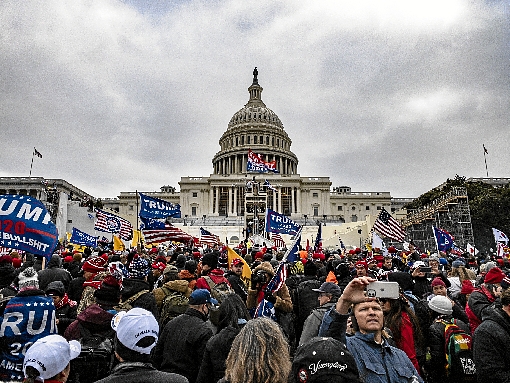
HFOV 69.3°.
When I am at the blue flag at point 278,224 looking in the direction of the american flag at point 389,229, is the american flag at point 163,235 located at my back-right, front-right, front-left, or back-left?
back-right

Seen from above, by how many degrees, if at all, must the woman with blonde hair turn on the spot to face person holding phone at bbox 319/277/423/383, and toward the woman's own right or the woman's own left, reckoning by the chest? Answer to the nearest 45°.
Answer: approximately 45° to the woman's own right

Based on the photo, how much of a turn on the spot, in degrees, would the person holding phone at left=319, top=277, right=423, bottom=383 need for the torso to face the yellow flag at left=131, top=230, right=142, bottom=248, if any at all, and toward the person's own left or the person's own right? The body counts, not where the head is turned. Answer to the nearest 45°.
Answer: approximately 135° to the person's own right

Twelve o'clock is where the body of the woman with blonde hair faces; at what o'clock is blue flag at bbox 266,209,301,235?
The blue flag is roughly at 12 o'clock from the woman with blonde hair.

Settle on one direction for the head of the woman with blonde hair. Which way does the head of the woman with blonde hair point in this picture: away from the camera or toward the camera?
away from the camera

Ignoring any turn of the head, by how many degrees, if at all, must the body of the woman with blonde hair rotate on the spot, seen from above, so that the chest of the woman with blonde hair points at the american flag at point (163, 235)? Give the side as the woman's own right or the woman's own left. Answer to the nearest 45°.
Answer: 0° — they already face it

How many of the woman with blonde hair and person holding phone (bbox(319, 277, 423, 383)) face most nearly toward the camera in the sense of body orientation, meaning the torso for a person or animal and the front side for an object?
1

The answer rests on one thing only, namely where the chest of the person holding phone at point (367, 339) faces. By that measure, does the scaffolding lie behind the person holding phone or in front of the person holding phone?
behind

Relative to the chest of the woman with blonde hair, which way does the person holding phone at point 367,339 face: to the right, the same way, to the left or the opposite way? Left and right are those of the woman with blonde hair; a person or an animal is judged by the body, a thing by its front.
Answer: the opposite way

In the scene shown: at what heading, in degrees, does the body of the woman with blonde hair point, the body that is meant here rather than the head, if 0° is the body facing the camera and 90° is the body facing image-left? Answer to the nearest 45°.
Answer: approximately 180°

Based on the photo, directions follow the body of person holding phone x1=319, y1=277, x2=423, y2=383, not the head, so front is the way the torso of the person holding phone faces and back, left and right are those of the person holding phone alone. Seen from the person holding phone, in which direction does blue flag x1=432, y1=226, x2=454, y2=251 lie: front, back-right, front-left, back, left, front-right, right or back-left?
back

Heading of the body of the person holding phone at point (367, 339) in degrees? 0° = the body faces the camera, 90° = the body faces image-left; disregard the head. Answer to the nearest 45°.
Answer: approximately 0°
